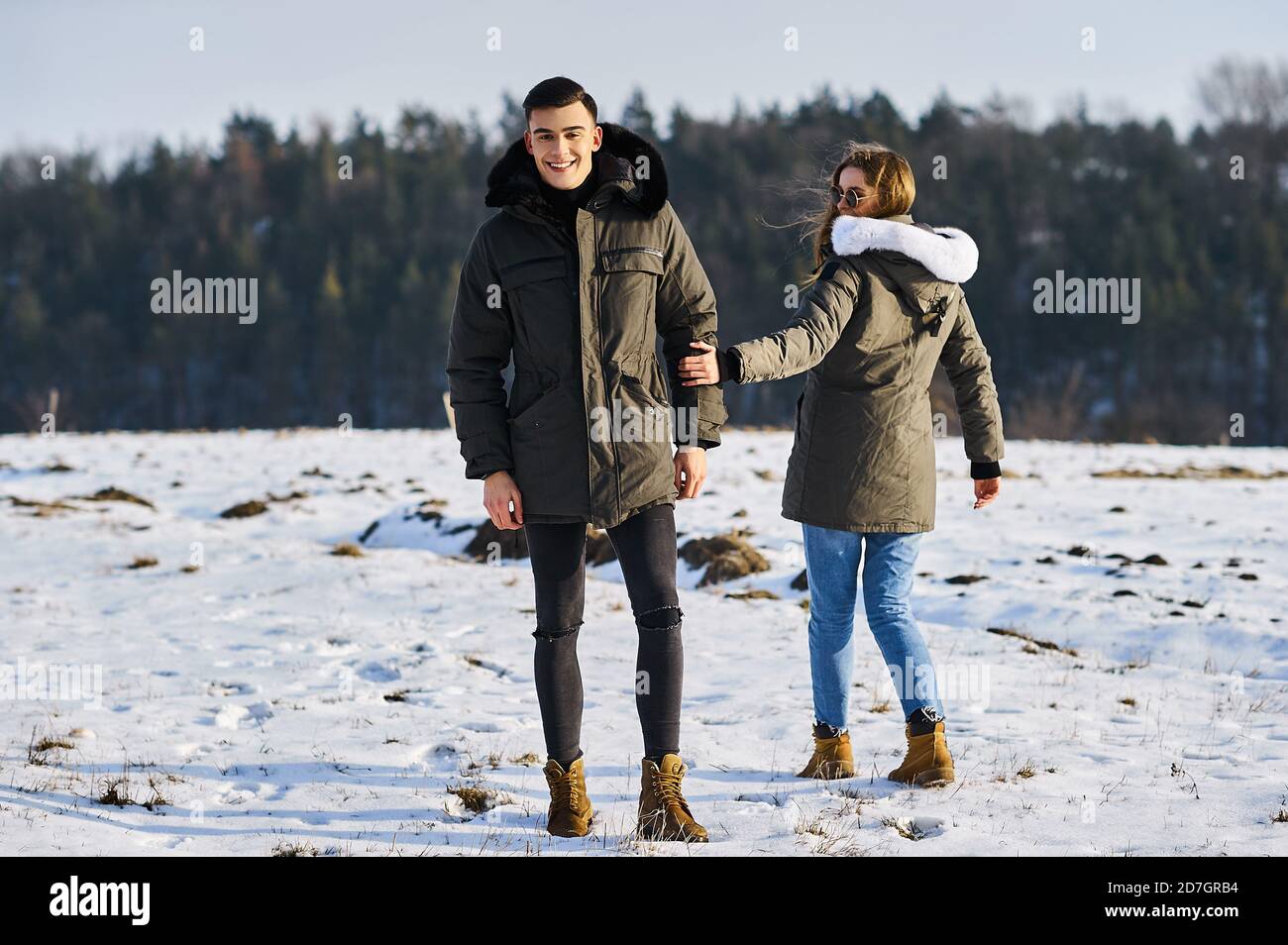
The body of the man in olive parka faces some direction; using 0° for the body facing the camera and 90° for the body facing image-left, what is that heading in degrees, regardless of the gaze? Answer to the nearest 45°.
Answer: approximately 0°

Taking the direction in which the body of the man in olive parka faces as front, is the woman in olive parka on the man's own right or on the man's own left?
on the man's own left
